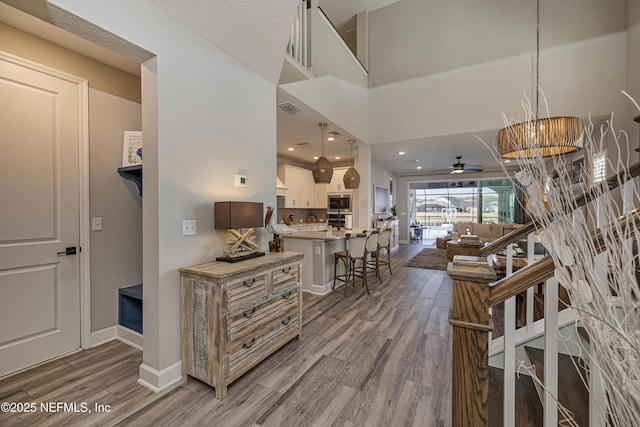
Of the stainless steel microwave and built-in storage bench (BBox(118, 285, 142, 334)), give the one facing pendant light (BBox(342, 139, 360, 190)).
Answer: the stainless steel microwave

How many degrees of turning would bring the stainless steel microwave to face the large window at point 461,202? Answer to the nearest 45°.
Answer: approximately 135° to its left

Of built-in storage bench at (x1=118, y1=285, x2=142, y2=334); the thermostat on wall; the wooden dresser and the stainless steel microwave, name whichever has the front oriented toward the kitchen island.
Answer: the stainless steel microwave

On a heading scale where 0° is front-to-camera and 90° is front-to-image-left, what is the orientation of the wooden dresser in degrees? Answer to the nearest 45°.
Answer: approximately 315°
